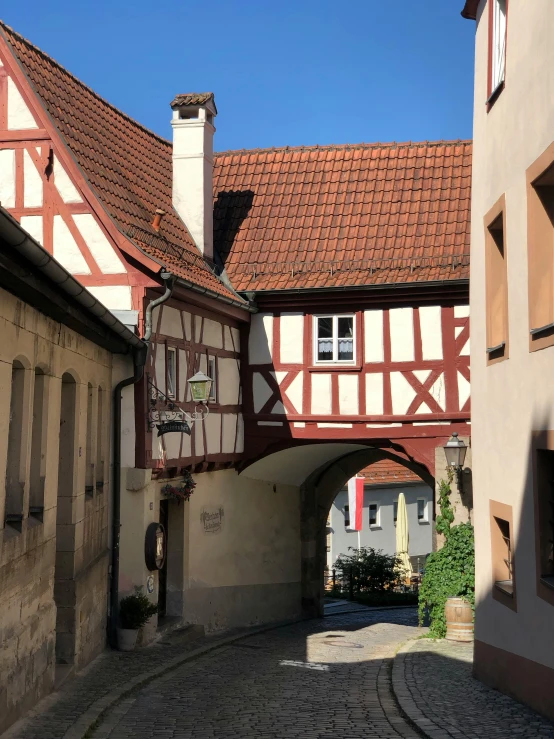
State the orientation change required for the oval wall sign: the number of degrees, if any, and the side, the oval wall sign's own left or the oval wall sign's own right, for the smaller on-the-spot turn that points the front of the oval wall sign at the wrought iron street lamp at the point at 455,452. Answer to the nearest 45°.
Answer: approximately 45° to the oval wall sign's own left

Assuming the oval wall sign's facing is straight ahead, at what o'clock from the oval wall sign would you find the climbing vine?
The climbing vine is roughly at 10 o'clock from the oval wall sign.

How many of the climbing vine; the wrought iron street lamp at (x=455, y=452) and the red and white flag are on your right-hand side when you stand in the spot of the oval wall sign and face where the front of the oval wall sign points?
0

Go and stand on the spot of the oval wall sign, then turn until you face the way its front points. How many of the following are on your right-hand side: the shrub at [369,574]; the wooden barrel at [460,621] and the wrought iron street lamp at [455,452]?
0

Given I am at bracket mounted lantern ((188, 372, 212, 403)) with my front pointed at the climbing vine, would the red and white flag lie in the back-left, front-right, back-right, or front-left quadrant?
front-left

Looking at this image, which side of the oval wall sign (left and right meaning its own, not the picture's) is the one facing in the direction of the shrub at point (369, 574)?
left

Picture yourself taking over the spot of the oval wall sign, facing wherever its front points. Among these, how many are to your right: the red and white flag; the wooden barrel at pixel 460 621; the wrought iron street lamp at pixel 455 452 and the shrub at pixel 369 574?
0

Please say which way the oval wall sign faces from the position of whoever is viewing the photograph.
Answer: facing the viewer and to the right of the viewer

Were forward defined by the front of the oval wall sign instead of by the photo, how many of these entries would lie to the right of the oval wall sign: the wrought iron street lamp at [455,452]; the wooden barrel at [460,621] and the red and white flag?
0

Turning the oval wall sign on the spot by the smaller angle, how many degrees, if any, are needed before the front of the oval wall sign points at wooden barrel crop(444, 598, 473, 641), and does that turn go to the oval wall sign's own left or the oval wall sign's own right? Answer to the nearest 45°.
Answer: approximately 45° to the oval wall sign's own left

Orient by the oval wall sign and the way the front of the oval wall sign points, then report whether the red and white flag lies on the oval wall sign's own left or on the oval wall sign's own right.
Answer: on the oval wall sign's own left

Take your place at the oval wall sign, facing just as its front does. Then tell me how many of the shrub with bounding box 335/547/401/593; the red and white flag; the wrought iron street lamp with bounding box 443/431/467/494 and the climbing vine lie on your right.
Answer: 0
